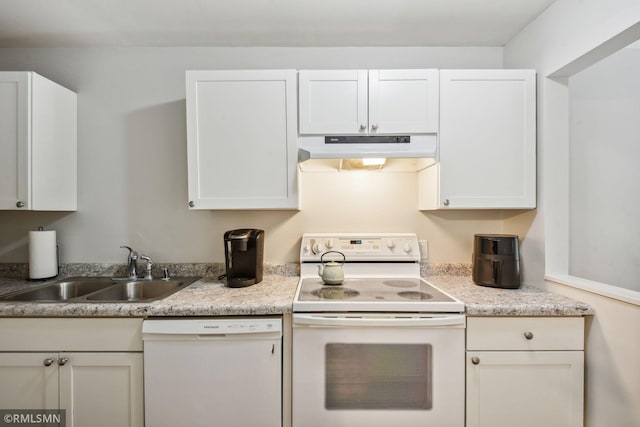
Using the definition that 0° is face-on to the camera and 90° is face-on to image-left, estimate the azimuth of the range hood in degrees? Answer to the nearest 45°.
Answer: approximately 0°

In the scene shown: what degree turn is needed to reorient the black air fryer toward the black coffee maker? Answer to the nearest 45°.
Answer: approximately 45° to its right

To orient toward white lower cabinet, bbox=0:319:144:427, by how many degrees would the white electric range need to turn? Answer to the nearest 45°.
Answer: approximately 90° to its right

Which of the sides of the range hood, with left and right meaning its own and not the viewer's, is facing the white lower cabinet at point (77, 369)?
right

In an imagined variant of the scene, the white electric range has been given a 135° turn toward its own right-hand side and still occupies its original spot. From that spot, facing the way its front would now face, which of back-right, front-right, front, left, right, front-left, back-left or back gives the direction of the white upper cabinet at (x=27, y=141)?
front-left

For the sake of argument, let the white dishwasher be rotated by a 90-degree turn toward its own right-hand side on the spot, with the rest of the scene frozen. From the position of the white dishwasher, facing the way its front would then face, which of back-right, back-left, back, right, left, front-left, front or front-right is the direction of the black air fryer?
back

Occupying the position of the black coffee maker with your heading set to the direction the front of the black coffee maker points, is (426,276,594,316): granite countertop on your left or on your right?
on your left

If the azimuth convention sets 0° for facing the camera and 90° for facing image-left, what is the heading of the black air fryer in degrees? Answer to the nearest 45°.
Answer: approximately 0°

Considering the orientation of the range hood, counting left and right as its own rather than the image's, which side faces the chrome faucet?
right
